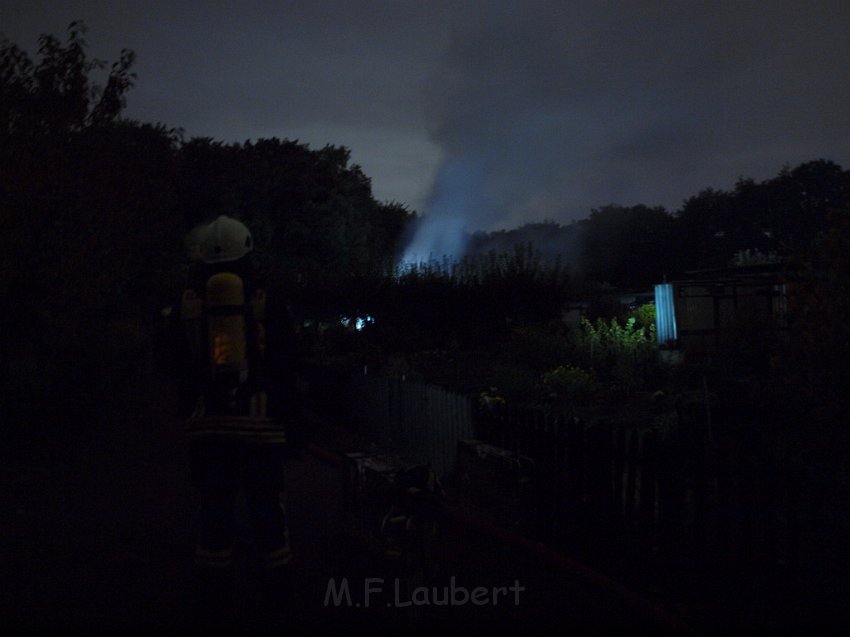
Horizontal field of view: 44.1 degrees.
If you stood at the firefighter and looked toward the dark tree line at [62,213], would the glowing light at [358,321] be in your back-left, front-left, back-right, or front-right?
front-right

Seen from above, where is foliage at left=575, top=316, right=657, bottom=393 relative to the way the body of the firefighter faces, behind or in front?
in front

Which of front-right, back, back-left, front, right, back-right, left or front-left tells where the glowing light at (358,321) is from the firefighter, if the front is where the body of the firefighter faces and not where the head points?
front

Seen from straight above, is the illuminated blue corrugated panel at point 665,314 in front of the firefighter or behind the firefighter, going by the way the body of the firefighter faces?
in front

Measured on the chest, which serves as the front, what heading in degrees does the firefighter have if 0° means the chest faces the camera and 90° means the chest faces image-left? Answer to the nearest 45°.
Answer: approximately 180°

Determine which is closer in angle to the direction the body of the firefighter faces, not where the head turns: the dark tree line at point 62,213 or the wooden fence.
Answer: the dark tree line

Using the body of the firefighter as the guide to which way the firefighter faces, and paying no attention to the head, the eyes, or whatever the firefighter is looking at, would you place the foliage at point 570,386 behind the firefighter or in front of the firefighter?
in front

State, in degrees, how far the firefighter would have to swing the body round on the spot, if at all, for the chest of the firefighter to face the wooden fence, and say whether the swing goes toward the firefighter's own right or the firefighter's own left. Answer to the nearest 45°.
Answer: approximately 90° to the firefighter's own right

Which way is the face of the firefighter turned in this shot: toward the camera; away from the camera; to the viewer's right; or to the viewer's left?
away from the camera

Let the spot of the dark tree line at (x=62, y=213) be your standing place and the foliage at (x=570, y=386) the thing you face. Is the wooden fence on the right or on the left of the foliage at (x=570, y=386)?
right
